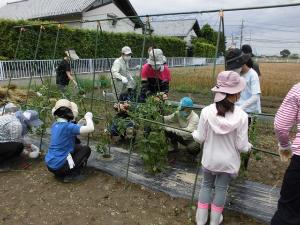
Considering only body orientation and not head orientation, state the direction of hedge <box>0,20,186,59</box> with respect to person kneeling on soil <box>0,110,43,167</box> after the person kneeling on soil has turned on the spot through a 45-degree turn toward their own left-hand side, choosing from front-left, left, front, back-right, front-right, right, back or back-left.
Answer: front-left

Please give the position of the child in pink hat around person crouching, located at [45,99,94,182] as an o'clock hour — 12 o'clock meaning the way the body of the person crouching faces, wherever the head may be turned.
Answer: The child in pink hat is roughly at 3 o'clock from the person crouching.

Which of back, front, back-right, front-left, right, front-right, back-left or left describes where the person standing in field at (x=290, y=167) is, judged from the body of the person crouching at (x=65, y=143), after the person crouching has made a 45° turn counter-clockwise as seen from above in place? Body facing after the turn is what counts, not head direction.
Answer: back-right

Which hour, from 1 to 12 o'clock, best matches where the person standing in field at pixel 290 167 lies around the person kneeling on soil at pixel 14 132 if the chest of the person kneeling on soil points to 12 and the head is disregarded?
The person standing in field is roughly at 2 o'clock from the person kneeling on soil.

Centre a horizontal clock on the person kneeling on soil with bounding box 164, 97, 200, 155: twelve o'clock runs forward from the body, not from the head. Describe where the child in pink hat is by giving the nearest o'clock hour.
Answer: The child in pink hat is roughly at 10 o'clock from the person kneeling on soil.

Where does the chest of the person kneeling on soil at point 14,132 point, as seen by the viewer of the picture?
to the viewer's right

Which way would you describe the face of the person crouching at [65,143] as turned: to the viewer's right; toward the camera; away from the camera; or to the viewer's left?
away from the camera

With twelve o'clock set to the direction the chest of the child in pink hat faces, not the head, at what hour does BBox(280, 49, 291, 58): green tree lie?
The green tree is roughly at 1 o'clock from the child in pink hat.

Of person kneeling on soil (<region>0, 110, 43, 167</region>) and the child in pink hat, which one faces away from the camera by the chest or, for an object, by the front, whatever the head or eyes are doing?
the child in pink hat

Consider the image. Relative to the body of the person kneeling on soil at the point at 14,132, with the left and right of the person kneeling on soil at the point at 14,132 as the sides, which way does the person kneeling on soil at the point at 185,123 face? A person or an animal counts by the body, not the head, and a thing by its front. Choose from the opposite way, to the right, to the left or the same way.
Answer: the opposite way

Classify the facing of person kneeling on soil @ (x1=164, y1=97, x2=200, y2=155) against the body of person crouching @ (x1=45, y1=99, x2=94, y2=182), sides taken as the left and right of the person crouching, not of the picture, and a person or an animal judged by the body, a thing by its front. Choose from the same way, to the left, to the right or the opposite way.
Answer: the opposite way

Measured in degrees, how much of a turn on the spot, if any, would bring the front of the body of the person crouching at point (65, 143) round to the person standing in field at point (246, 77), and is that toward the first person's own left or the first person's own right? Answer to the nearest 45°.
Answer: approximately 45° to the first person's own right

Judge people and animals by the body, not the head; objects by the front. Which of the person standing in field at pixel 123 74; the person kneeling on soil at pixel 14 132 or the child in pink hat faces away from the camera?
the child in pink hat

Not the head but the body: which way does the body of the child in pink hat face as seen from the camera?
away from the camera
